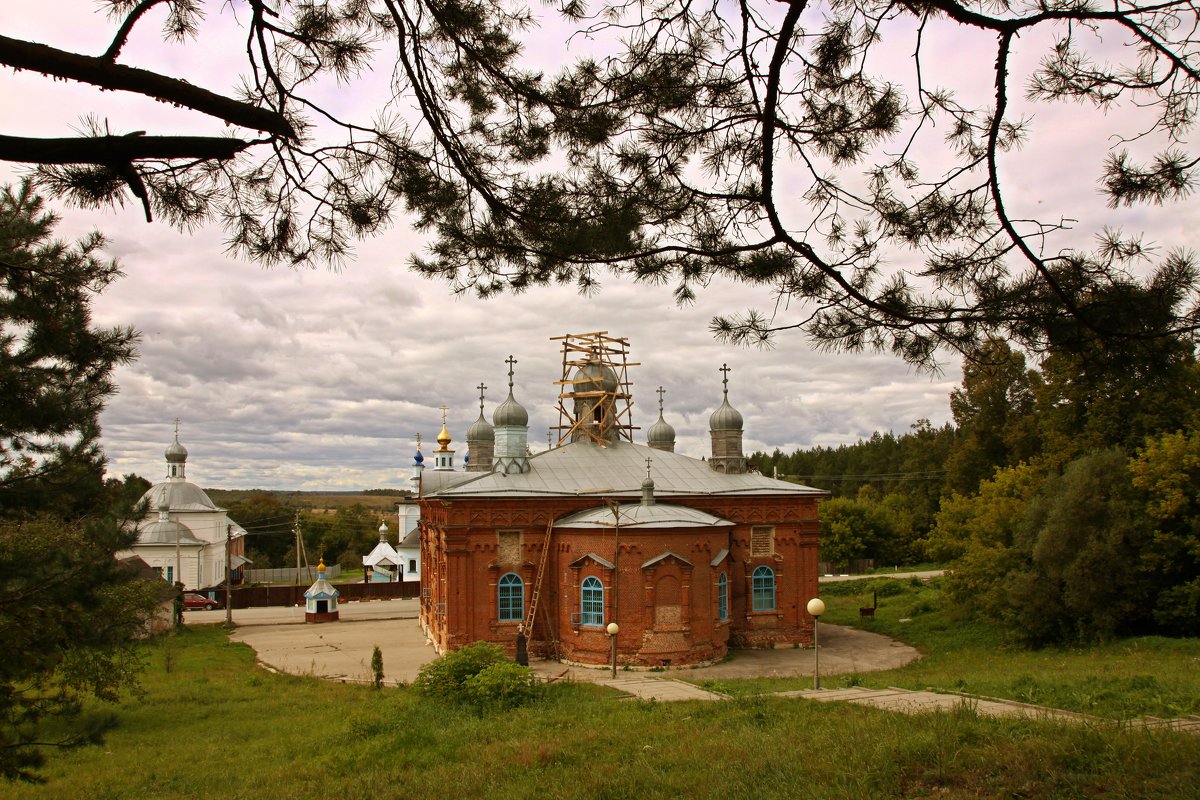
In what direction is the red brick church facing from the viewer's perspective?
away from the camera

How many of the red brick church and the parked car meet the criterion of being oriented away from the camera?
1

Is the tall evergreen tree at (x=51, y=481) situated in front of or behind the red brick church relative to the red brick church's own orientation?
behind

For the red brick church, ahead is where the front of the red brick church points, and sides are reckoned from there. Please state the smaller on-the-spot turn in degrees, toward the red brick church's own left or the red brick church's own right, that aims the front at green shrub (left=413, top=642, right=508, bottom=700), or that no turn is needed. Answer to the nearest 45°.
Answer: approximately 180°

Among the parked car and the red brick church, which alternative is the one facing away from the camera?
the red brick church
